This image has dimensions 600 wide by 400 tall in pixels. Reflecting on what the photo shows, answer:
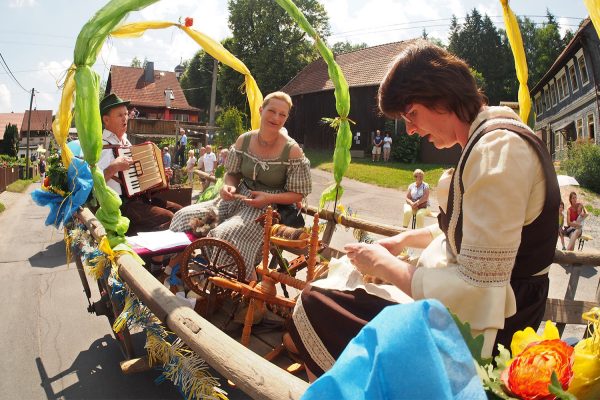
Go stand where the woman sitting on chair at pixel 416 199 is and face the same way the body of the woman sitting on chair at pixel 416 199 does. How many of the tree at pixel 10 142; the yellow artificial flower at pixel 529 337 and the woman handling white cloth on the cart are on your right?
1

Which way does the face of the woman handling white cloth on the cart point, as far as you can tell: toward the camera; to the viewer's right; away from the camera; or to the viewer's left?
to the viewer's left

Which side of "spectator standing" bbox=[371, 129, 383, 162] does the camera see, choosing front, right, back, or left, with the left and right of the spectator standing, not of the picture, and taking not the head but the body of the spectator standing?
front

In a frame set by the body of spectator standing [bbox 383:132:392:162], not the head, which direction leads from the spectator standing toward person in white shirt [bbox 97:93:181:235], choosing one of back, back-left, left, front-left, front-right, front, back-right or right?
front

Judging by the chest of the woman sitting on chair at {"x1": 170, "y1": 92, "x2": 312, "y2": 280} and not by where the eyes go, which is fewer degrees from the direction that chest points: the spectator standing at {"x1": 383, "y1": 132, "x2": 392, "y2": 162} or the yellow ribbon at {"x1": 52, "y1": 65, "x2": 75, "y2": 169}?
the yellow ribbon

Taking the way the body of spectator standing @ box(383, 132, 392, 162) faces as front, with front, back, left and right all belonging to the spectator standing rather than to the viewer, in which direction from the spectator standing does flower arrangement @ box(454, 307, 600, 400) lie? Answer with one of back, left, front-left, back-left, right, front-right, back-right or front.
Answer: front

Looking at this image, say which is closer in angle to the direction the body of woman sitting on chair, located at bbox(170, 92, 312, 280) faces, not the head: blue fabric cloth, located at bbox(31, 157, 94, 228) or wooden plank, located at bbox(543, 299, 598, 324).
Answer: the blue fabric cloth

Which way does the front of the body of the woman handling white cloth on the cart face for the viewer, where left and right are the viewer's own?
facing to the left of the viewer

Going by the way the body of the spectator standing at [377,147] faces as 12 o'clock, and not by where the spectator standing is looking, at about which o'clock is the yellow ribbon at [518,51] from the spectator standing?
The yellow ribbon is roughly at 12 o'clock from the spectator standing.

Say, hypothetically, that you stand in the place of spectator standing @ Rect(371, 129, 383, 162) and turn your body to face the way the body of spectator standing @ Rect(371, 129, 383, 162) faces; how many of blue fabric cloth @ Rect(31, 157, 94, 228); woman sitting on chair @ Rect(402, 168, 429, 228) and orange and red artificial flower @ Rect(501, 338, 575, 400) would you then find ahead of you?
3

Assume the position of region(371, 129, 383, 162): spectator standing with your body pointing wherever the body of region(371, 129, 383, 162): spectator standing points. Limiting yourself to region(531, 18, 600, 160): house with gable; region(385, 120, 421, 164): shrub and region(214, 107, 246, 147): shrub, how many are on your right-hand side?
1

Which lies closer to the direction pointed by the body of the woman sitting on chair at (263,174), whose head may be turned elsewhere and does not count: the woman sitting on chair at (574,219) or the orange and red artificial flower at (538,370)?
the orange and red artificial flower

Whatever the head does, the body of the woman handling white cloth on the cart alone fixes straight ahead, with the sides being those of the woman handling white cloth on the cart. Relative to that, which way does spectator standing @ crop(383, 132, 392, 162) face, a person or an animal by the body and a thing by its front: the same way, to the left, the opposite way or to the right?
to the left

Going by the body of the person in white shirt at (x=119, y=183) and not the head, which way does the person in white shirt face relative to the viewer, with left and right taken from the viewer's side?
facing to the right of the viewer

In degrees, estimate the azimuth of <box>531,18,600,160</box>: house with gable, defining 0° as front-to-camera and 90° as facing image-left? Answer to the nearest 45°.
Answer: approximately 45°
